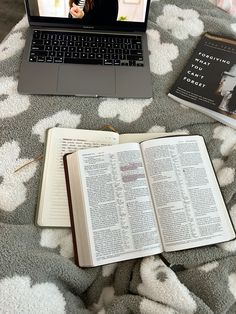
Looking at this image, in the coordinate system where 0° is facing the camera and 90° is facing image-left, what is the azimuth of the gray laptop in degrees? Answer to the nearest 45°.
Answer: approximately 0°
